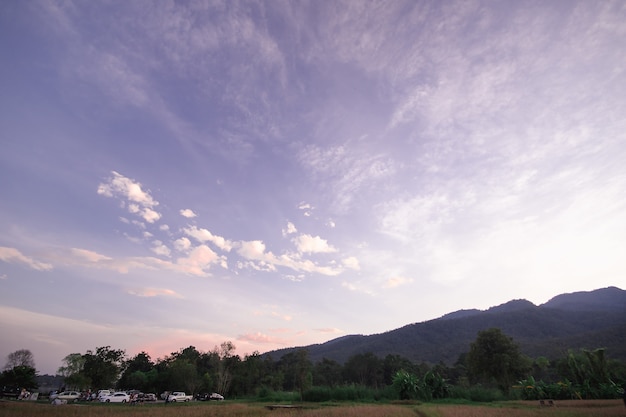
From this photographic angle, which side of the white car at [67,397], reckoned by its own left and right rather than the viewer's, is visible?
left

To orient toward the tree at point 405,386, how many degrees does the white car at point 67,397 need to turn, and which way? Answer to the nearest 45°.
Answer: approximately 135° to its left

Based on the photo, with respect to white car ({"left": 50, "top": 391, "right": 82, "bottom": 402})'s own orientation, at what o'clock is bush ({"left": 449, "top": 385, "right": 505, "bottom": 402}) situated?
The bush is roughly at 7 o'clock from the white car.

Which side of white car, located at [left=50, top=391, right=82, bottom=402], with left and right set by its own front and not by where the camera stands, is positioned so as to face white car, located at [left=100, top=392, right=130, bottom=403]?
back
